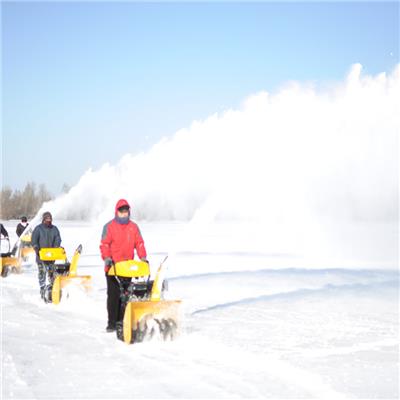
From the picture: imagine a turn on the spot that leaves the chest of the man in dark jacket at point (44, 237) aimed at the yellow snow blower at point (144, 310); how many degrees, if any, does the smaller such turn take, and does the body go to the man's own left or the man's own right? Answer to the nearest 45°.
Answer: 0° — they already face it

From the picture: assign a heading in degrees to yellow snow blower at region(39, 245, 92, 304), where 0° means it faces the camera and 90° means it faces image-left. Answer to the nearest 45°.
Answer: approximately 315°

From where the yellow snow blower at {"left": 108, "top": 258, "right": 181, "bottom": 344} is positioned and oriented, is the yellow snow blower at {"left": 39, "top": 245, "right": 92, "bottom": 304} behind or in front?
behind

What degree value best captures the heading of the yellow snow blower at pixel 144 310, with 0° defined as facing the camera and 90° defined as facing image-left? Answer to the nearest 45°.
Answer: approximately 315°

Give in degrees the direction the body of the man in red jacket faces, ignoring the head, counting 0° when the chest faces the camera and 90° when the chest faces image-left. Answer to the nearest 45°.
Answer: approximately 315°
